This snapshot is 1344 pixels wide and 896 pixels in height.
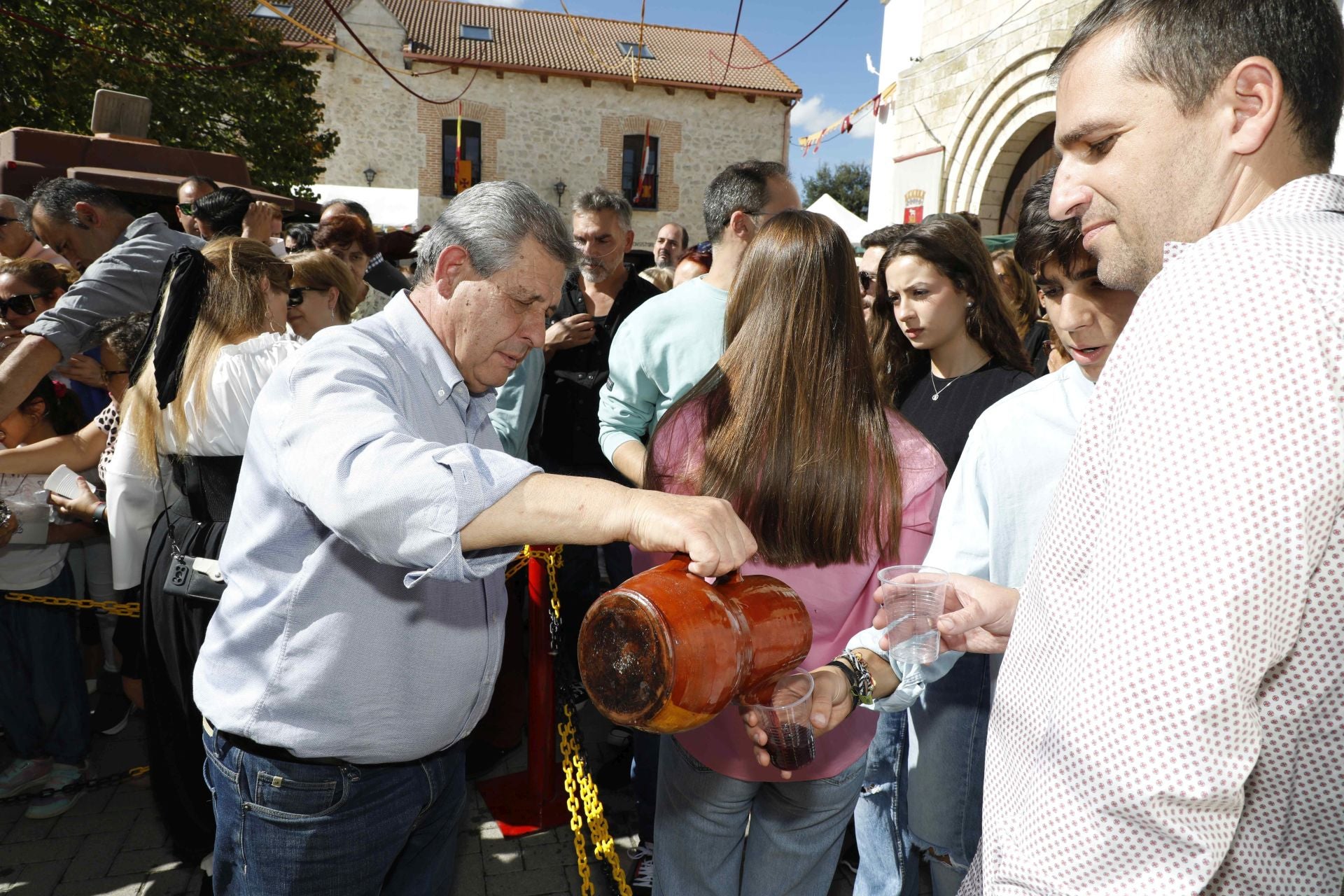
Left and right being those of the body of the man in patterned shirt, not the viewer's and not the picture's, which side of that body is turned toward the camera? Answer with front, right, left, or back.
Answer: left

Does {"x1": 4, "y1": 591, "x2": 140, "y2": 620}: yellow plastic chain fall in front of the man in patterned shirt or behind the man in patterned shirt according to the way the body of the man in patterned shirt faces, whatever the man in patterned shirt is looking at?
in front

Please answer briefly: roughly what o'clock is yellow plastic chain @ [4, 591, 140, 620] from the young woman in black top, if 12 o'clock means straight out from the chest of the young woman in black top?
The yellow plastic chain is roughly at 1 o'clock from the young woman in black top.

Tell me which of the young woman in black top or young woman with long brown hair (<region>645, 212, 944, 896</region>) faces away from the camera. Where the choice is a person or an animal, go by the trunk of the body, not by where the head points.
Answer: the young woman with long brown hair

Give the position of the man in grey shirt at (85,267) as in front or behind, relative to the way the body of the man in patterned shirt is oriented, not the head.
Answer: in front

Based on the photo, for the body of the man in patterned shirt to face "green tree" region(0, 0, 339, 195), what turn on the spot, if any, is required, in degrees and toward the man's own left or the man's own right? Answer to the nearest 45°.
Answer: approximately 45° to the man's own right

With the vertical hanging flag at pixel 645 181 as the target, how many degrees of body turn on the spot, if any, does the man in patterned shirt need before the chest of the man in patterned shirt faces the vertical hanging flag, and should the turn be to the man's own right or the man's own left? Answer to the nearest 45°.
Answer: approximately 45° to the man's own right

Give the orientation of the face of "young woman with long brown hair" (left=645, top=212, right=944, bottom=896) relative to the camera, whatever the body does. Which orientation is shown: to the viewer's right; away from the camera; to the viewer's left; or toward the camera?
away from the camera

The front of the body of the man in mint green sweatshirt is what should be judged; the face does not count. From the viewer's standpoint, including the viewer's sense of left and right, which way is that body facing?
facing away from the viewer and to the right of the viewer

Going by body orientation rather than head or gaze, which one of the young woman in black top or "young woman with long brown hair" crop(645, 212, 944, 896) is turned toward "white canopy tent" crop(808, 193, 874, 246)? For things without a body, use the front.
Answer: the young woman with long brown hair

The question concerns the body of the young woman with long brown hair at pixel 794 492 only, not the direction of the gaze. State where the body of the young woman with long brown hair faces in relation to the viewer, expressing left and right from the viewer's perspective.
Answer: facing away from the viewer

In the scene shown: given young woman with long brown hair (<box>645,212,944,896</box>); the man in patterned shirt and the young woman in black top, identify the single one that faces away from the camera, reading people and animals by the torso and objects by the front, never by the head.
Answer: the young woman with long brown hair

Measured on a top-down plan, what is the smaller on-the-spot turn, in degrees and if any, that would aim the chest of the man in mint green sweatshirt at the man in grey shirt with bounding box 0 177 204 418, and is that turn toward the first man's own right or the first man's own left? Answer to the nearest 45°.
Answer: approximately 135° to the first man's own left
